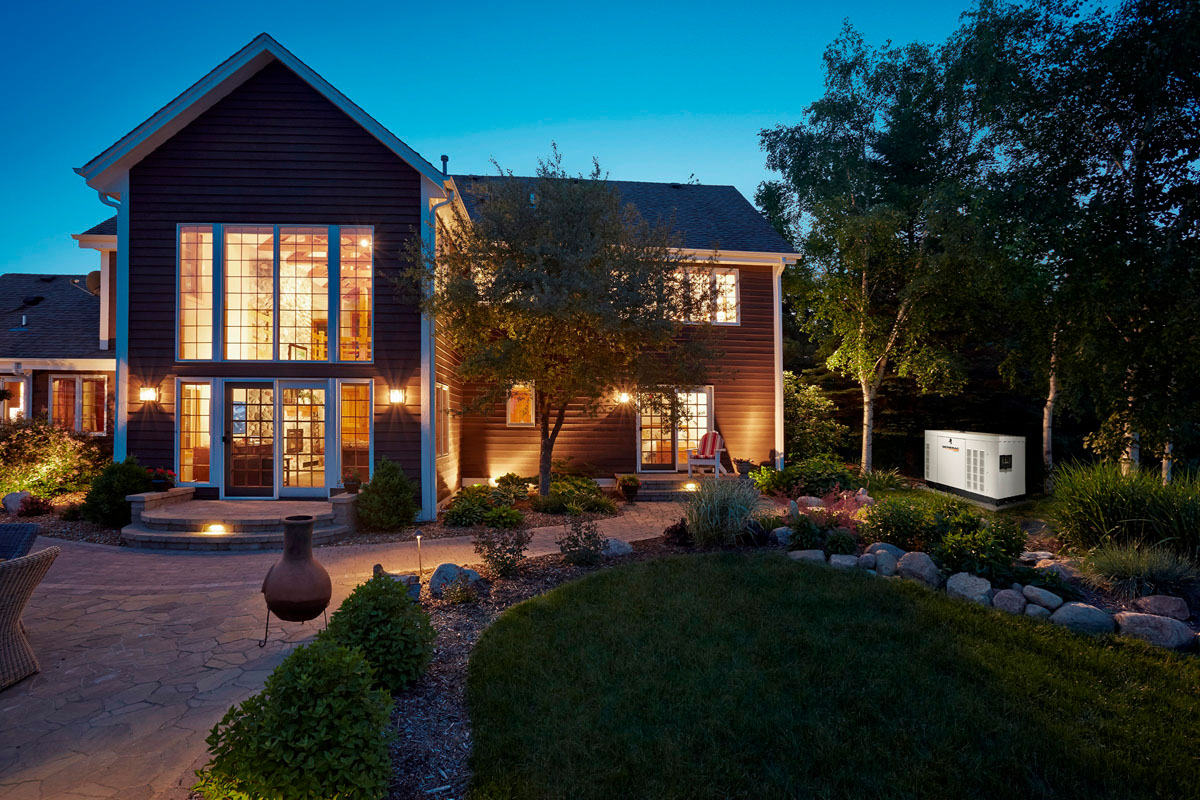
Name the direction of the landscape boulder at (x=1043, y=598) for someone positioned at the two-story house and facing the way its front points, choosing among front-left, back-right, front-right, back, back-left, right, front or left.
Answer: front-left

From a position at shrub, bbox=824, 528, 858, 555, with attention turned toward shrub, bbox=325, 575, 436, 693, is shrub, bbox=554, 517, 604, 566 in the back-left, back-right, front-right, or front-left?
front-right

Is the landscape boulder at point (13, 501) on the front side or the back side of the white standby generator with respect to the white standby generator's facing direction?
on the front side

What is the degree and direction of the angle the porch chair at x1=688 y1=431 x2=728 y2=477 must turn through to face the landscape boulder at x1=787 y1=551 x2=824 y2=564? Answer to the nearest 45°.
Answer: approximately 45° to its left

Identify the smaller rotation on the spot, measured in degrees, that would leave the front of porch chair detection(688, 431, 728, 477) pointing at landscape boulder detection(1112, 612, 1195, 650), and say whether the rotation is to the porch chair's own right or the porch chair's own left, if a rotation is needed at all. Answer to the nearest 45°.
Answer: approximately 45° to the porch chair's own left

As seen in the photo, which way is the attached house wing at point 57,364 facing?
toward the camera

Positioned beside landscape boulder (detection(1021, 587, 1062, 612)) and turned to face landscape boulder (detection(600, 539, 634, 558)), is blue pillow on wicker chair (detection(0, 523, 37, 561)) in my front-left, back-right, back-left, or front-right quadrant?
front-left

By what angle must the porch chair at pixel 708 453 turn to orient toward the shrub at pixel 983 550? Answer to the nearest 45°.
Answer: approximately 45° to its left

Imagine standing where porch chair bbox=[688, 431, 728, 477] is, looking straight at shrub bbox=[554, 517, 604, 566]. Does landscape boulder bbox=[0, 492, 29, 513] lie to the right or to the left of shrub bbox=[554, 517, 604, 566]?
right

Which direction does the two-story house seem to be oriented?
toward the camera

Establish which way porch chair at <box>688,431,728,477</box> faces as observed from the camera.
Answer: facing the viewer and to the left of the viewer

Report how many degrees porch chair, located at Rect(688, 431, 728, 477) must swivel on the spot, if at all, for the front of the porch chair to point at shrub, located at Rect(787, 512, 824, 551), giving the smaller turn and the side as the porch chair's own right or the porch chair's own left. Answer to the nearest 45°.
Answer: approximately 45° to the porch chair's own left

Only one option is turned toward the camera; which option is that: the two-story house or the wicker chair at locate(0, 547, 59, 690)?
the two-story house
